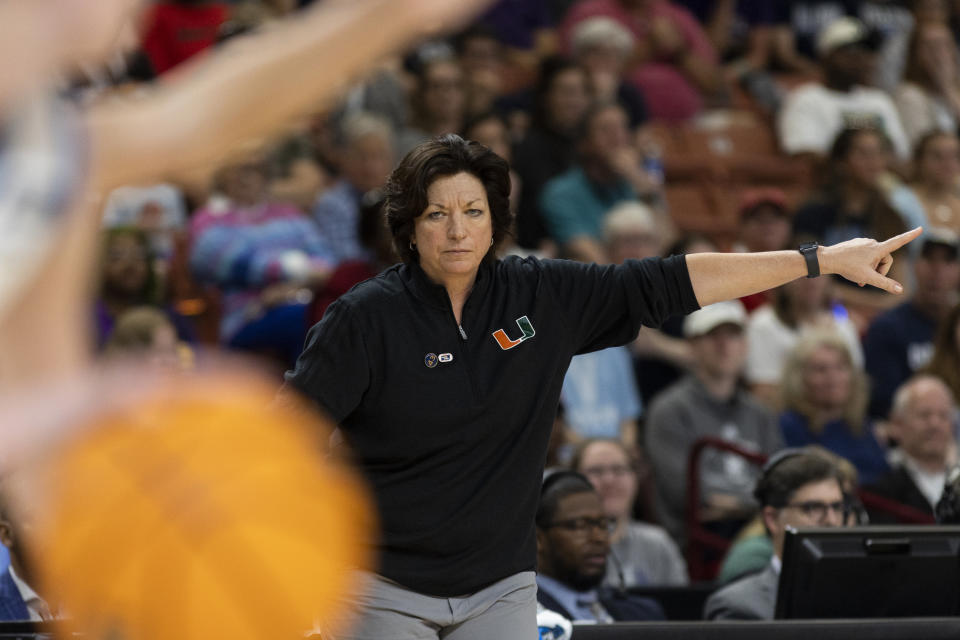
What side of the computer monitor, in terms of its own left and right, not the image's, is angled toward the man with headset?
front

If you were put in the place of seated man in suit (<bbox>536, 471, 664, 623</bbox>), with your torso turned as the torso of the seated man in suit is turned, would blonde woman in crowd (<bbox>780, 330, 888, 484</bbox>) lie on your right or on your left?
on your left

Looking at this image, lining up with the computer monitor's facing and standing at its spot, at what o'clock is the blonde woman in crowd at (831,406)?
The blonde woman in crowd is roughly at 12 o'clock from the computer monitor.

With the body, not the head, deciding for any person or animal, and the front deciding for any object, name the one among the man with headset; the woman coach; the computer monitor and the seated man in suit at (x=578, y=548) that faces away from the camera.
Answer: the computer monitor

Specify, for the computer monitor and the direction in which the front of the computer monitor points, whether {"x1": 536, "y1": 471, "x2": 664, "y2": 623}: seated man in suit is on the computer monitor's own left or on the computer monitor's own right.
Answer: on the computer monitor's own left

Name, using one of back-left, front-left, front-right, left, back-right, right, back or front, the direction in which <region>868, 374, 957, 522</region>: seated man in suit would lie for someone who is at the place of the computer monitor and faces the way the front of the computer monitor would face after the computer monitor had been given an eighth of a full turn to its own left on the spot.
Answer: front-right

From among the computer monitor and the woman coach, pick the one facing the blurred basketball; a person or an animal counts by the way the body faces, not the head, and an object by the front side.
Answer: the woman coach

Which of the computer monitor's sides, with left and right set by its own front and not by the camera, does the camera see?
back

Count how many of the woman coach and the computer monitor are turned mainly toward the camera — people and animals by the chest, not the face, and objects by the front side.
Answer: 1

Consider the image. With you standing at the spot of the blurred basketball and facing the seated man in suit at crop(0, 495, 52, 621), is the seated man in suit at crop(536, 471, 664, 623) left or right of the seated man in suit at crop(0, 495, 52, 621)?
right

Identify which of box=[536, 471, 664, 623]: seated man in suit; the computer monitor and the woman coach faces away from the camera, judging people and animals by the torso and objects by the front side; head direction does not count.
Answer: the computer monitor

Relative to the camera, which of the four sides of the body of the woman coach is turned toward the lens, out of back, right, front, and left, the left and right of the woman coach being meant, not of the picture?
front

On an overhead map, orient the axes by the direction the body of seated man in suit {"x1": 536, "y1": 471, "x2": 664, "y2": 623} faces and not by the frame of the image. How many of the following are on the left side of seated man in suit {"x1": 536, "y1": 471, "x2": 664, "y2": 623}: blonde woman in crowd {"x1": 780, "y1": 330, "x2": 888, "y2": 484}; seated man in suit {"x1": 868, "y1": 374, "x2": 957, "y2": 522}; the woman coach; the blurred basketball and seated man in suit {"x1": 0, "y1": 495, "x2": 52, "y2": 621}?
2
